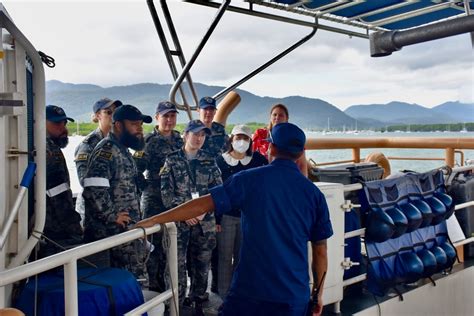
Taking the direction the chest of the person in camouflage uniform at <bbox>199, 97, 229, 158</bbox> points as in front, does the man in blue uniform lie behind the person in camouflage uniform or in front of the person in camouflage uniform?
in front

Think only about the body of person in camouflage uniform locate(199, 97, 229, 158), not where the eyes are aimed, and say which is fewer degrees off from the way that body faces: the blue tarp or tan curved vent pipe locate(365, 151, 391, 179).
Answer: the blue tarp

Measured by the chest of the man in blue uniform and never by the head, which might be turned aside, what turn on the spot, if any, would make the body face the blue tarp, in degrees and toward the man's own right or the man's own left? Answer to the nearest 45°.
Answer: approximately 90° to the man's own left

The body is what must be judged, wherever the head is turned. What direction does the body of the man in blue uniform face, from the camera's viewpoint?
away from the camera

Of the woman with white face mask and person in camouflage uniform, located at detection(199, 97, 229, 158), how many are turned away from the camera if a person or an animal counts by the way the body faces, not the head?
0

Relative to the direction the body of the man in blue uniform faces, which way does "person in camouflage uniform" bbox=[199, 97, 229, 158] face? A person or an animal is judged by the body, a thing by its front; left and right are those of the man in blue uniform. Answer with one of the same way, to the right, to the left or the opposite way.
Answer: the opposite way

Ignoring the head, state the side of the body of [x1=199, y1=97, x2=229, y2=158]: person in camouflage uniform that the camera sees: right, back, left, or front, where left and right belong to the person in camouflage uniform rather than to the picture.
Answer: front

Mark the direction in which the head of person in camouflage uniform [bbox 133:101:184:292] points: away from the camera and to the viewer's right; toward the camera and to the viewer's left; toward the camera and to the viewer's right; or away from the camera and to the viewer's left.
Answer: toward the camera and to the viewer's right

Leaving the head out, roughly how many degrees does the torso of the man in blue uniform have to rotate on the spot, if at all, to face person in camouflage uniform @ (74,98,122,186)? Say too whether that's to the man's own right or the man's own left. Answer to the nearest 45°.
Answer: approximately 45° to the man's own left

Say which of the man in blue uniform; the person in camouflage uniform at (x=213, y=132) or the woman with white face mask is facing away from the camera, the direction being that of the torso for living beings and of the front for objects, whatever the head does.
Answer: the man in blue uniform

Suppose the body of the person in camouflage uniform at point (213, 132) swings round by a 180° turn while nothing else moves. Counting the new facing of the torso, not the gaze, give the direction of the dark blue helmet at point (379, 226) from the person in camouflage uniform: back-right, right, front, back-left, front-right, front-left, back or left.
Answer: back-right

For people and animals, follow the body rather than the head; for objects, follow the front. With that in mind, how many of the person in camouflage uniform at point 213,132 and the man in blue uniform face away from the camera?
1

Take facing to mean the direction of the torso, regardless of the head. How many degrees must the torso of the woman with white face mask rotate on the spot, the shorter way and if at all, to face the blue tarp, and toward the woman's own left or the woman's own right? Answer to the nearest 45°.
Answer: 0° — they already face it

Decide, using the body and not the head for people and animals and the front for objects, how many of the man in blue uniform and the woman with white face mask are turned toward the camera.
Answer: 1

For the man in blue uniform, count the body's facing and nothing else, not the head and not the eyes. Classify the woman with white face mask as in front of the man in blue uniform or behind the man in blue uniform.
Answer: in front
